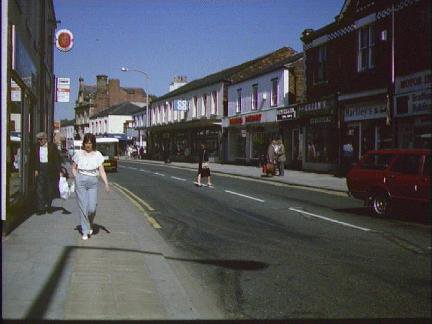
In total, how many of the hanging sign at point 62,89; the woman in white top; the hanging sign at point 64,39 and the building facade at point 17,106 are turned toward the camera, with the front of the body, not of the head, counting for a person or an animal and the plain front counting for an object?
3

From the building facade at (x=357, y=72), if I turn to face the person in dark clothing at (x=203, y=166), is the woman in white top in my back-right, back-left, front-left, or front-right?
front-left

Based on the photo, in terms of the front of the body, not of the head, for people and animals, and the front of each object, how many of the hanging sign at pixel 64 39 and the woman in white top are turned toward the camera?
2

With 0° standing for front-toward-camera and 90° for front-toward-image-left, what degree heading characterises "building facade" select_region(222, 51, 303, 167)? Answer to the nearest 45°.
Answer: approximately 45°

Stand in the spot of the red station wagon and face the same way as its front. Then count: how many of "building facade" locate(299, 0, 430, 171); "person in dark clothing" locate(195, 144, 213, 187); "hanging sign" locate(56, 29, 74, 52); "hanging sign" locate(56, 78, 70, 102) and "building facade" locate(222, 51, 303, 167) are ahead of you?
0

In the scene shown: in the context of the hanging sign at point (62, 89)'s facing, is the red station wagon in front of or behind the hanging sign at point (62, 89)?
in front

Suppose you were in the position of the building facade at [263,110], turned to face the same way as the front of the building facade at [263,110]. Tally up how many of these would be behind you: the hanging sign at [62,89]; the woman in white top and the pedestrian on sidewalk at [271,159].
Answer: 0

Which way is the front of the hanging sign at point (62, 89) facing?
toward the camera

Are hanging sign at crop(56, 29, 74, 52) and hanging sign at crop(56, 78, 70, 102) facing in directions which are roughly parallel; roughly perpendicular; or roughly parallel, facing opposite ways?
roughly parallel

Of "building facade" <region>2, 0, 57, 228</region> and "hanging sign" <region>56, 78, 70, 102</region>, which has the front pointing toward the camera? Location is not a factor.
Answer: the hanging sign

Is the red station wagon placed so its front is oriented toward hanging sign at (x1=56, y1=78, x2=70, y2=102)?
no

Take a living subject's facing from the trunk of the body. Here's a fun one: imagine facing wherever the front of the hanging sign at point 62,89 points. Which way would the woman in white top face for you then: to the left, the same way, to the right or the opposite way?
the same way

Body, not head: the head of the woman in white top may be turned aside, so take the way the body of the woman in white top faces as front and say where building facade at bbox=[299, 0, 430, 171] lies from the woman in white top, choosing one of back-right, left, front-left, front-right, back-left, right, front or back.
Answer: back-left

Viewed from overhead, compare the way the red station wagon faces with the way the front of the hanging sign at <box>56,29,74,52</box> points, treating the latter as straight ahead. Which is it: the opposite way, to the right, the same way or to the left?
the same way

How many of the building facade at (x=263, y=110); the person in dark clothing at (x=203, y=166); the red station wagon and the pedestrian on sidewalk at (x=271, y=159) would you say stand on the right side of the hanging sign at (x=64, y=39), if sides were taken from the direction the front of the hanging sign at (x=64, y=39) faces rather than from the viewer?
0

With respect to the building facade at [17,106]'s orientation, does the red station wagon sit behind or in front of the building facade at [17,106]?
in front

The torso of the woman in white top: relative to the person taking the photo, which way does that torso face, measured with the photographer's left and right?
facing the viewer

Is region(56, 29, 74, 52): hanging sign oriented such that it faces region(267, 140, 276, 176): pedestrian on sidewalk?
no
